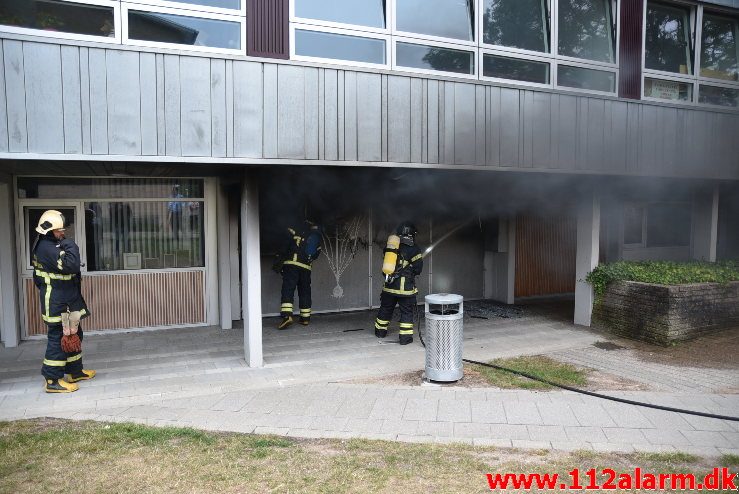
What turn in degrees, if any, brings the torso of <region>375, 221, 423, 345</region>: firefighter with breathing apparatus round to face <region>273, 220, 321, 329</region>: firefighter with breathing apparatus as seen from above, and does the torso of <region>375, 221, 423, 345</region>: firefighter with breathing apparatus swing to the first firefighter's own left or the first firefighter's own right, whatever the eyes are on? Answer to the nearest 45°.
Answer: approximately 90° to the first firefighter's own left

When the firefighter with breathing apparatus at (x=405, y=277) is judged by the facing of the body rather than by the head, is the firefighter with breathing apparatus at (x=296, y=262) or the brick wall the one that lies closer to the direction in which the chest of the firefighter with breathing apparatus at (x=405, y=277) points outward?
the brick wall

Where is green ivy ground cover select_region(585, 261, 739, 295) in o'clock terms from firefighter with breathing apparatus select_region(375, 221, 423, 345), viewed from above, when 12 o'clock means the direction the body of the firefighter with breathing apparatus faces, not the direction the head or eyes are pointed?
The green ivy ground cover is roughly at 1 o'clock from the firefighter with breathing apparatus.

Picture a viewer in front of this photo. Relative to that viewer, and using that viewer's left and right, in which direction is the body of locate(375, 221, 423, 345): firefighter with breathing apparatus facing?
facing away from the viewer and to the right of the viewer
